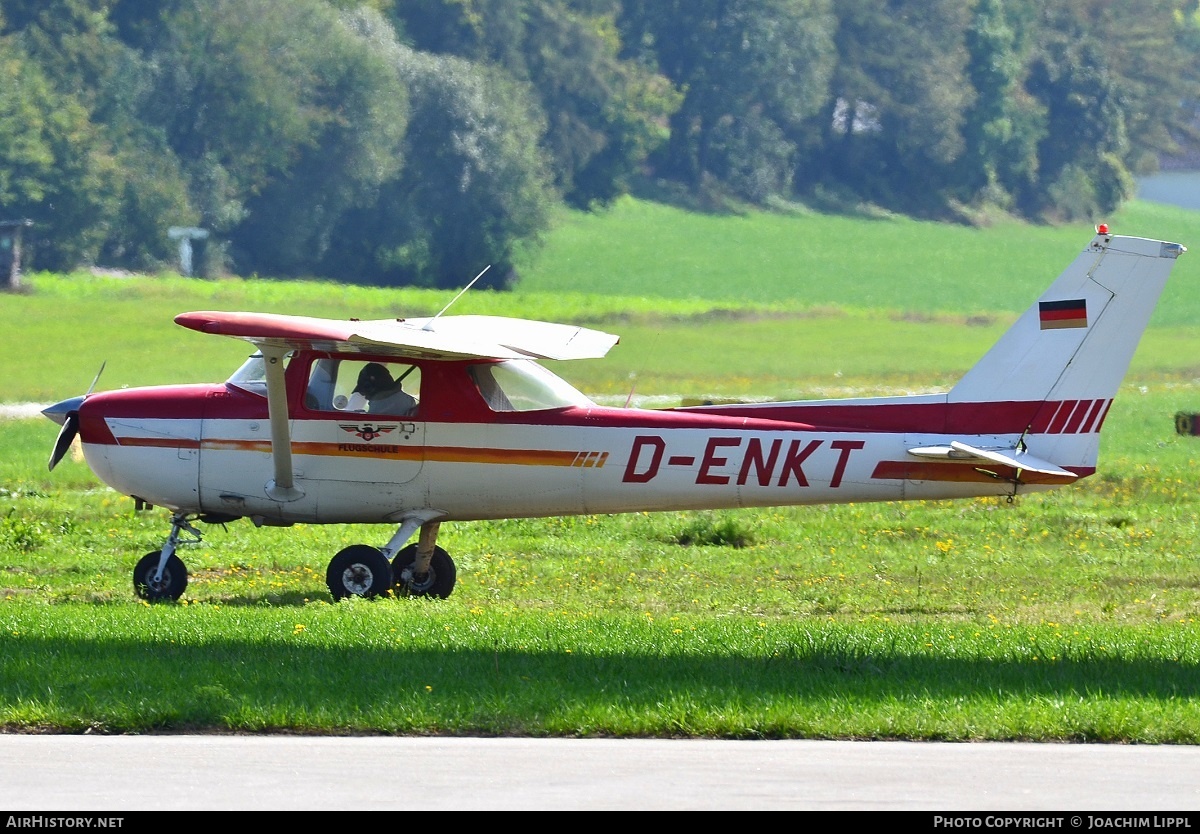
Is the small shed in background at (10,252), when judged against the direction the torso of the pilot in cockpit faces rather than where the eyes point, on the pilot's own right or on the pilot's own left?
on the pilot's own right

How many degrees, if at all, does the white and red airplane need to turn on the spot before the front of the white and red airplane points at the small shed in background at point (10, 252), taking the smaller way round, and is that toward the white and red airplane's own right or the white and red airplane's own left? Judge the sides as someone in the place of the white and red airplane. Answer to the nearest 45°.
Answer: approximately 45° to the white and red airplane's own right

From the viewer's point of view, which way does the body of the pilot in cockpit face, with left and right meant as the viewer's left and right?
facing to the left of the viewer

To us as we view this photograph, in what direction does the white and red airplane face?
facing to the left of the viewer
